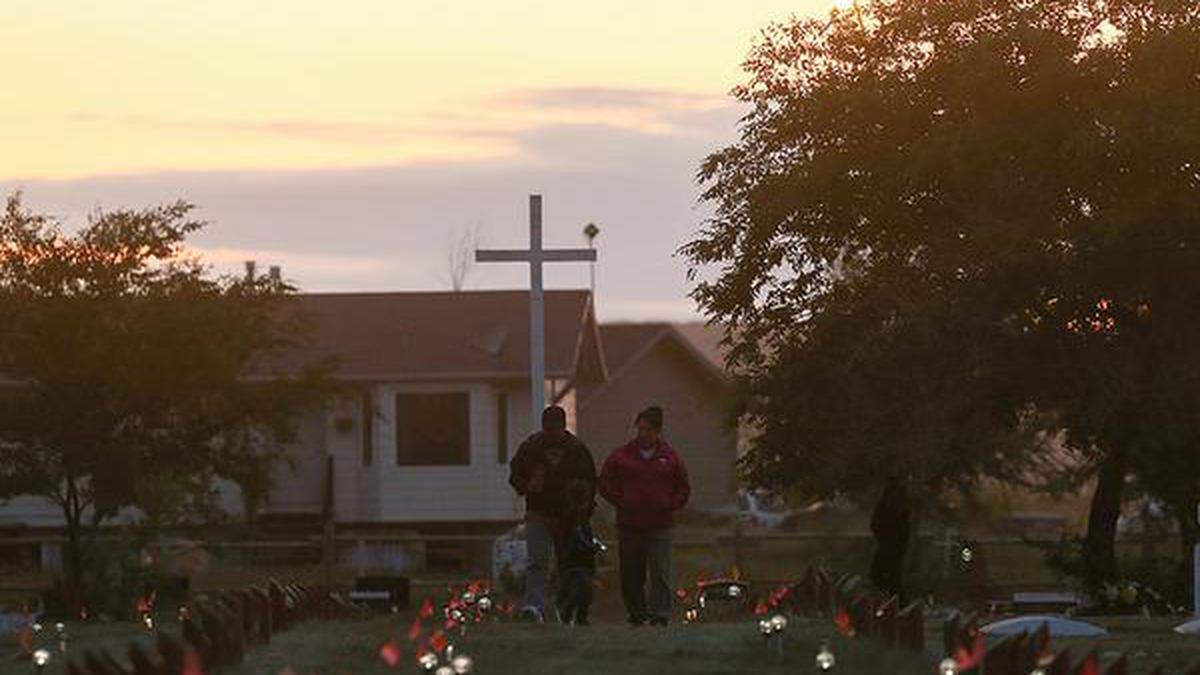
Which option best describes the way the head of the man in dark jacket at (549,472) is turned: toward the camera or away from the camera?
toward the camera

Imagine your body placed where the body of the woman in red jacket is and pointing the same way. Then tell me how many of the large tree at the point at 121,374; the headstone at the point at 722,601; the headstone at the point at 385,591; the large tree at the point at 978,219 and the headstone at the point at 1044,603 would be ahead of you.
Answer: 0

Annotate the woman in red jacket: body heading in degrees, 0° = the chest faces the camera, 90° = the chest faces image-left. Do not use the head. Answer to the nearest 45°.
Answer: approximately 0°

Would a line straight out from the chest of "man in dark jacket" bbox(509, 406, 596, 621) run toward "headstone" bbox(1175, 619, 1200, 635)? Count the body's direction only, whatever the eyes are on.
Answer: no

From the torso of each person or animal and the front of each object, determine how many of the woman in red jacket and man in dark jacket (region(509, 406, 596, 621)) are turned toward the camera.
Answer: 2

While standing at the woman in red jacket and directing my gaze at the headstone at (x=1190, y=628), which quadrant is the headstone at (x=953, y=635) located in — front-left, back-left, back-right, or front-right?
front-right

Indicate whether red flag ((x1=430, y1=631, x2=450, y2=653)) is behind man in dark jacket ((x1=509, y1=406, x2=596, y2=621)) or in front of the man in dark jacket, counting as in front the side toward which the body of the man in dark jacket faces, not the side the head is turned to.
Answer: in front

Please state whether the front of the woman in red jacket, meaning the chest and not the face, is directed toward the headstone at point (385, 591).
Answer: no

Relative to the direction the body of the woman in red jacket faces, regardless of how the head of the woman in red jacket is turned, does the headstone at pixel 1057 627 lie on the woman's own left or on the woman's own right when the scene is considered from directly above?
on the woman's own left

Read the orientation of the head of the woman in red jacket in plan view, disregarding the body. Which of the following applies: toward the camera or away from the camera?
toward the camera

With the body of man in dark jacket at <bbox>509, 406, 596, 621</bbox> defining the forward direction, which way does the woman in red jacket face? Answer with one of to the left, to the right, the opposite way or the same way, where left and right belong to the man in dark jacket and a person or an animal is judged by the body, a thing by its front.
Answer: the same way

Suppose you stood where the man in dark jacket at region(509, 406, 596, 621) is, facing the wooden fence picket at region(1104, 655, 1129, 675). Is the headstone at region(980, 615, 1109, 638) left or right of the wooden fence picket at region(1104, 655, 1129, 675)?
left

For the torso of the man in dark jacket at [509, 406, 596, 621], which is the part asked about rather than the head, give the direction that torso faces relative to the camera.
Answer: toward the camera
